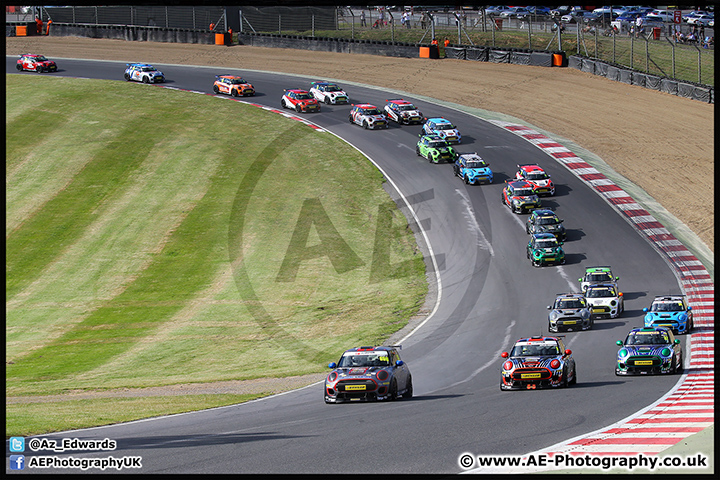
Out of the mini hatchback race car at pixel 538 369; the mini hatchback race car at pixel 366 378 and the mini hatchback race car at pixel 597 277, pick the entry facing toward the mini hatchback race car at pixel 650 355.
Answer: the mini hatchback race car at pixel 597 277

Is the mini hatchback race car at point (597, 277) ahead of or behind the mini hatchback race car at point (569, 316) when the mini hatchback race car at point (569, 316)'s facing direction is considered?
behind

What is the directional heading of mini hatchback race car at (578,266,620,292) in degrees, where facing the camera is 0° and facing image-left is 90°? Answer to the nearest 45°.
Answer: approximately 0°

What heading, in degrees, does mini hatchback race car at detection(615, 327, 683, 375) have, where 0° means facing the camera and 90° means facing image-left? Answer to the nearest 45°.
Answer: approximately 0°

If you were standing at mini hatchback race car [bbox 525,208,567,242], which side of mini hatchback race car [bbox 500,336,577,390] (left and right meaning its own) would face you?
back

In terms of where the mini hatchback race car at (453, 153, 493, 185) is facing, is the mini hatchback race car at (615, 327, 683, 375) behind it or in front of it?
in front

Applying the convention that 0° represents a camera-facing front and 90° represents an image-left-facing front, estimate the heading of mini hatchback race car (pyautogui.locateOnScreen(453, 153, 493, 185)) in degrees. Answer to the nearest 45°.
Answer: approximately 315°

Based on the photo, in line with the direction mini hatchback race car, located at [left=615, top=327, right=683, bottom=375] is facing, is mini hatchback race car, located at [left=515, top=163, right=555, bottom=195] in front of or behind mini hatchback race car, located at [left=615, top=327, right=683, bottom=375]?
behind

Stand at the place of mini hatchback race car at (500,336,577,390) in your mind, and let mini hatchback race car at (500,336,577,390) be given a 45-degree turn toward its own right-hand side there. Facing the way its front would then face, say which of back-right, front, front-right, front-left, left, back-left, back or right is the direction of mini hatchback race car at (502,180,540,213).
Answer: back-right

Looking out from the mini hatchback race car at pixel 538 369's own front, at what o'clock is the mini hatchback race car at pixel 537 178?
the mini hatchback race car at pixel 537 178 is roughly at 6 o'clock from the mini hatchback race car at pixel 538 369.

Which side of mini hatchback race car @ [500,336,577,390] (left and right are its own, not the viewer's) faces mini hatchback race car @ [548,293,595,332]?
back
